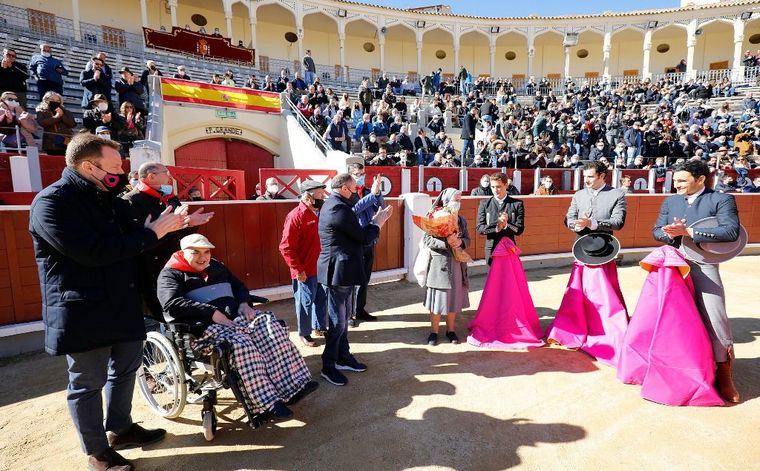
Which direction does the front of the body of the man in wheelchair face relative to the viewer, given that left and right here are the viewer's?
facing the viewer and to the right of the viewer

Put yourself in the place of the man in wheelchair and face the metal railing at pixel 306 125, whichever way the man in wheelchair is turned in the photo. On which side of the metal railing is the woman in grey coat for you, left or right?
right

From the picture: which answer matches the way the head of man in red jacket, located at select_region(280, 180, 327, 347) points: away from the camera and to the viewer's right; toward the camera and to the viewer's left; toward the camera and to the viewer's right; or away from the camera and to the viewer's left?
toward the camera and to the viewer's right

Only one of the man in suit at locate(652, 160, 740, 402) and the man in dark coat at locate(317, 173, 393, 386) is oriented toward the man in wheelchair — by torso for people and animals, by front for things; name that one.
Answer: the man in suit

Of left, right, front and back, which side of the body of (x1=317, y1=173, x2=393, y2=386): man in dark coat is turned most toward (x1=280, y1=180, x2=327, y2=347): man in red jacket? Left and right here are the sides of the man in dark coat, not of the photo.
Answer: left

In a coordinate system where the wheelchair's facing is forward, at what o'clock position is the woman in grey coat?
The woman in grey coat is roughly at 10 o'clock from the wheelchair.

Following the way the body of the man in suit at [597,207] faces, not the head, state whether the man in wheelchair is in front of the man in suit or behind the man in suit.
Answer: in front

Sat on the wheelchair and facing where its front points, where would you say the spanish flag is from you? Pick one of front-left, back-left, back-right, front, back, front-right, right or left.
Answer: back-left

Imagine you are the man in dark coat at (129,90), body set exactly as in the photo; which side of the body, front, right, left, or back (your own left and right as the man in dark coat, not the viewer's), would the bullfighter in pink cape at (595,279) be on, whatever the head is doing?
front

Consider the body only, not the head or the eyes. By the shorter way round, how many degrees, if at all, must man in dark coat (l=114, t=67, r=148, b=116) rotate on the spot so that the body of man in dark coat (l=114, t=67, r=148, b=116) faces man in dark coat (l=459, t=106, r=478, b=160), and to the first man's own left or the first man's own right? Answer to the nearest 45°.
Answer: approximately 45° to the first man's own left

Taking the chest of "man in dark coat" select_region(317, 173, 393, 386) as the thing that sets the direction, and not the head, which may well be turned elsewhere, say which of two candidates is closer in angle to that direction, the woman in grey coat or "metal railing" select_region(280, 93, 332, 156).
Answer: the woman in grey coat

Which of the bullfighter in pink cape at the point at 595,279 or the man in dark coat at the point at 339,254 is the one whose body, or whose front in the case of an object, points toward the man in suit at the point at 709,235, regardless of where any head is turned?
the man in dark coat

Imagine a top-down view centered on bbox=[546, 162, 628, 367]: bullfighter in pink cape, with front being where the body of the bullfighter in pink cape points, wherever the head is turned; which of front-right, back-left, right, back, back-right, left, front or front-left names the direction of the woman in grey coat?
front-right

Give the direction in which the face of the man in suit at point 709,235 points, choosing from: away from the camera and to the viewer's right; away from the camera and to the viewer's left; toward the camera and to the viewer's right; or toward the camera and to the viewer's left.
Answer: toward the camera and to the viewer's left

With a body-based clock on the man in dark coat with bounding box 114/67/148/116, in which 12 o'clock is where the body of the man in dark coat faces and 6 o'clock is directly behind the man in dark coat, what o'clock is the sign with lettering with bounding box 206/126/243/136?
The sign with lettering is roughly at 9 o'clock from the man in dark coat.

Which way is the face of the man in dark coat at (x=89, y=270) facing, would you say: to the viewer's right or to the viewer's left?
to the viewer's right

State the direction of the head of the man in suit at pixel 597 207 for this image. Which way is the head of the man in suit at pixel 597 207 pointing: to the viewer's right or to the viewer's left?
to the viewer's left

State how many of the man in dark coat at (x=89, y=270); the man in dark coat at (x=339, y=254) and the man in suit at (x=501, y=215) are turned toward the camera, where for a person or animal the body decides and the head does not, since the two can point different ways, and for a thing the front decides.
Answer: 1

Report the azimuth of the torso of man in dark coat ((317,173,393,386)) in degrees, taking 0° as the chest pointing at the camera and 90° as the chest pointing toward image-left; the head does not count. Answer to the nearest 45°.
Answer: approximately 270°
